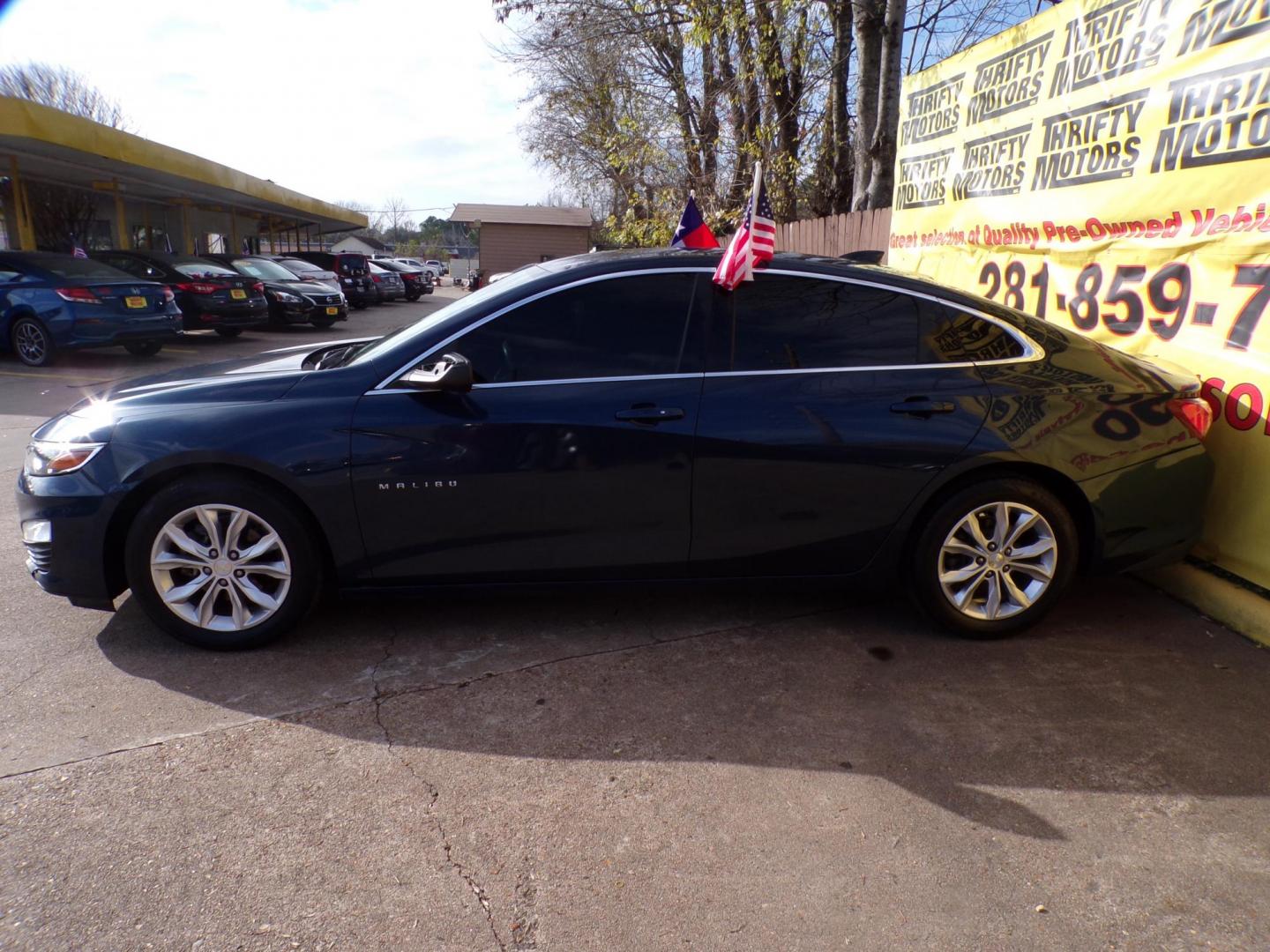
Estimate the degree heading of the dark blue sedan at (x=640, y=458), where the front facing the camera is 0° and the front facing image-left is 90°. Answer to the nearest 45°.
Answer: approximately 90°

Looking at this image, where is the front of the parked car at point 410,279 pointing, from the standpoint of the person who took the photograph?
facing away from the viewer and to the left of the viewer

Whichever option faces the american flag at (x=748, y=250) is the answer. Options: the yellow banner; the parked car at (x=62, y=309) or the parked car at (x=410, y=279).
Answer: the yellow banner

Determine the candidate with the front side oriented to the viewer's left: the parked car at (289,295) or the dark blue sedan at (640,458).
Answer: the dark blue sedan

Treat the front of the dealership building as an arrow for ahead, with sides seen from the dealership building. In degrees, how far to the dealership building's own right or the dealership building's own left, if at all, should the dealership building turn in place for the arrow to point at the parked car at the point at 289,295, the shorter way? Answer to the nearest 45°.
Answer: approximately 45° to the dealership building's own right

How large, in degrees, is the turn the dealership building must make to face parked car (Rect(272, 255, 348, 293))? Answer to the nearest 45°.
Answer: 0° — it already faces it

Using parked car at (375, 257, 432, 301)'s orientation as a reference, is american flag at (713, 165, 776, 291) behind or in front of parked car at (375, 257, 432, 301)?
behind
